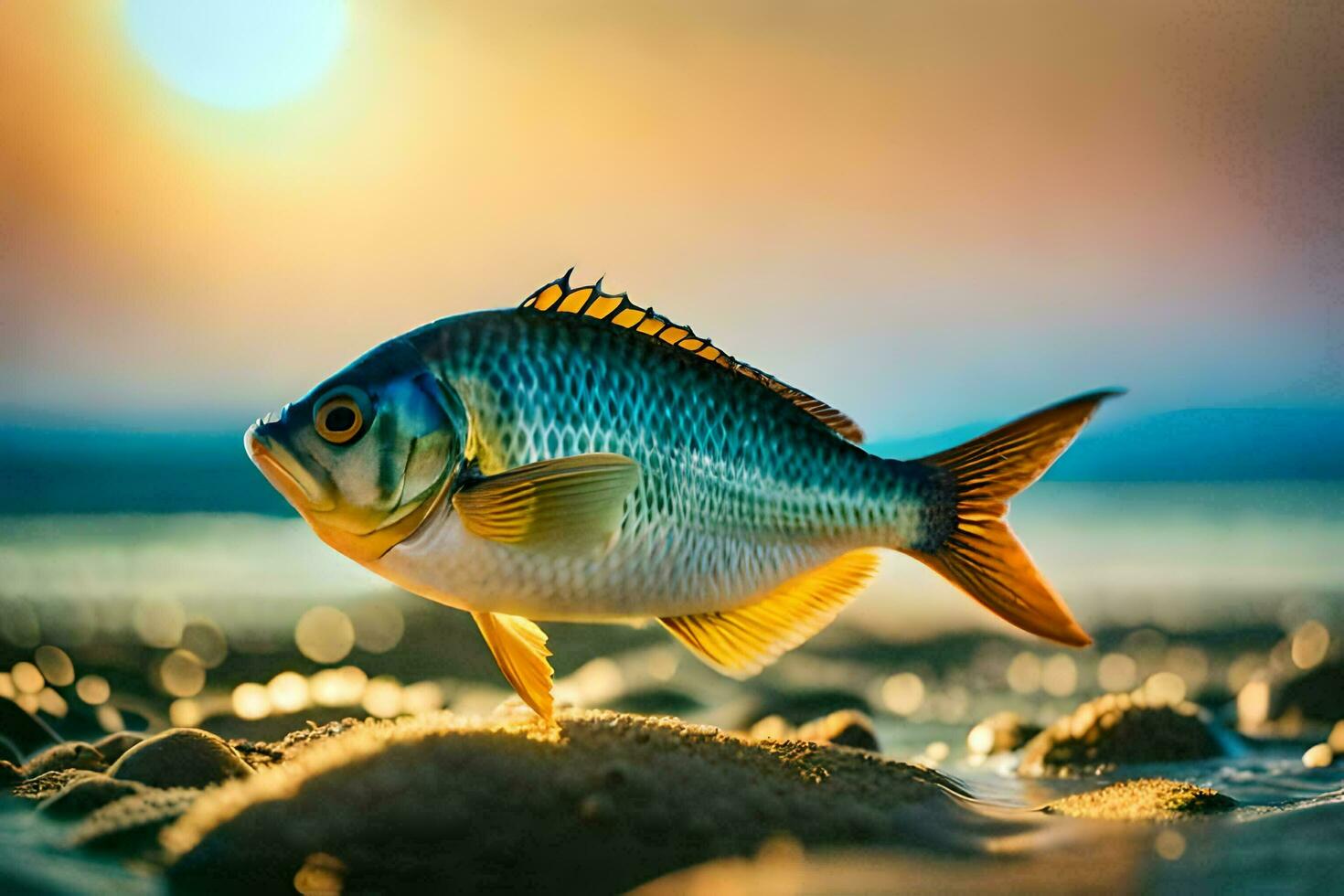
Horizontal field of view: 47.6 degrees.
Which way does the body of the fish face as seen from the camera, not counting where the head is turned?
to the viewer's left

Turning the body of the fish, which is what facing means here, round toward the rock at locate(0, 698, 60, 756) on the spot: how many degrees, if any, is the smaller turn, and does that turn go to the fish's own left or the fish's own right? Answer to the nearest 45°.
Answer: approximately 45° to the fish's own right

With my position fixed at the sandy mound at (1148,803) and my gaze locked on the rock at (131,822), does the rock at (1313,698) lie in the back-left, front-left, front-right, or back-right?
back-right

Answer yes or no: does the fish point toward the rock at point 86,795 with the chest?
yes

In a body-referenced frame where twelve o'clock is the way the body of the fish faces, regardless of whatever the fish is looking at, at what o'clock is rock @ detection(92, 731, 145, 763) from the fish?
The rock is roughly at 1 o'clock from the fish.

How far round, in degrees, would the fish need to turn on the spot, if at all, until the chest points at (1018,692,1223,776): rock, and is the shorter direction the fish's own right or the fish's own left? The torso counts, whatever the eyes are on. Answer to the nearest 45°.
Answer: approximately 135° to the fish's own right

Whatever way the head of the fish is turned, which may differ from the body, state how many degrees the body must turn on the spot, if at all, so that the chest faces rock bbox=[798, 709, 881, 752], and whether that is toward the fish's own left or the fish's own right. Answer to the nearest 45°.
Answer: approximately 135° to the fish's own right

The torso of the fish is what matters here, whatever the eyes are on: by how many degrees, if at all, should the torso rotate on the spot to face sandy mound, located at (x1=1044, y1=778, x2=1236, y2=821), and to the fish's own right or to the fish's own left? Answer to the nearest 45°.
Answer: approximately 180°

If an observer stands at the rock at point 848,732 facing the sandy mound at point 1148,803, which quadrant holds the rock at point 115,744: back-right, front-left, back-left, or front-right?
back-right

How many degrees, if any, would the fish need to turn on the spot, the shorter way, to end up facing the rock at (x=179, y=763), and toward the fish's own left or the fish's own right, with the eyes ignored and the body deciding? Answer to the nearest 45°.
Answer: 0° — it already faces it

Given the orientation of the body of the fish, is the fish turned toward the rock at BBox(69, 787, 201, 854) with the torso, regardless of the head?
yes

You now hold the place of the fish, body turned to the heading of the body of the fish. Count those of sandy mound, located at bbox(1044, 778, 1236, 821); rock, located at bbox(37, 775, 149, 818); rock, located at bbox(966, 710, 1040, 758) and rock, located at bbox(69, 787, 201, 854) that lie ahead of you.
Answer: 2
